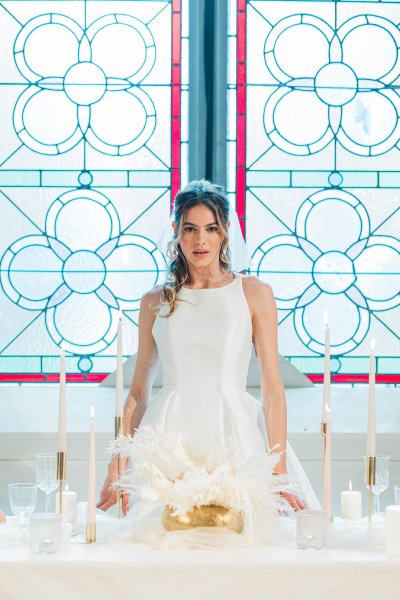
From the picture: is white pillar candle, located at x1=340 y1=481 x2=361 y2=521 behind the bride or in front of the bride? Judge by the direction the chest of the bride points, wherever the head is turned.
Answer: in front

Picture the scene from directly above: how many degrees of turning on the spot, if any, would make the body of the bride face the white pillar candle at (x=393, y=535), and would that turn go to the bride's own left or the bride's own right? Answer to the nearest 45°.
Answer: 0° — they already face it

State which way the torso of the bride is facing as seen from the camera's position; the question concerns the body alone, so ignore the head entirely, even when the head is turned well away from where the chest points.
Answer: toward the camera

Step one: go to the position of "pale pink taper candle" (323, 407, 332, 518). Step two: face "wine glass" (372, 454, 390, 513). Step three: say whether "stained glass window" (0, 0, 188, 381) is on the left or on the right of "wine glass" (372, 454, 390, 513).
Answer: left

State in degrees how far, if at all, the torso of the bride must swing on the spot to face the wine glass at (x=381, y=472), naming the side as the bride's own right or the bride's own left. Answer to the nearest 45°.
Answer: approximately 45° to the bride's own left

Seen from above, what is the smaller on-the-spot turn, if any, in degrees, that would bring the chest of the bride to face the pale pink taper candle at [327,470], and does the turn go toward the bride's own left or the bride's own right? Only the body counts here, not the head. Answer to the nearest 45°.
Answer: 0° — they already face it

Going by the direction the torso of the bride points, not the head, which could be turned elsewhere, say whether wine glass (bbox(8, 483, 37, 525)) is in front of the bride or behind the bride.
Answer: in front

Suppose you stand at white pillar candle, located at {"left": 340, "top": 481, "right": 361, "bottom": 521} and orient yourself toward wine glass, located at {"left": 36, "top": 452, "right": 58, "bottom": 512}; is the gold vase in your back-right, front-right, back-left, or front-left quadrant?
front-left

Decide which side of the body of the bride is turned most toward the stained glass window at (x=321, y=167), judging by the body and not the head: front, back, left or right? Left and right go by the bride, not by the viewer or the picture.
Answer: back

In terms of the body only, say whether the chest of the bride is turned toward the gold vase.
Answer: yes

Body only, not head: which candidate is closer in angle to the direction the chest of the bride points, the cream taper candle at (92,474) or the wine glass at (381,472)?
the cream taper candle

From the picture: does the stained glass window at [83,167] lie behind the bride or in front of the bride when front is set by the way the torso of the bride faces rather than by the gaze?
behind

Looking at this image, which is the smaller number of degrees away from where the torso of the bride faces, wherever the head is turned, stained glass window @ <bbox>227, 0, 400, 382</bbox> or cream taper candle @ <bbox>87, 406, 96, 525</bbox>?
the cream taper candle

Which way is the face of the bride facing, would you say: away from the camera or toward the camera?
toward the camera
